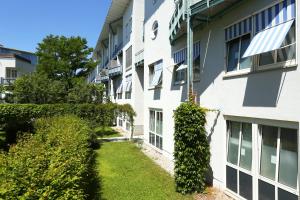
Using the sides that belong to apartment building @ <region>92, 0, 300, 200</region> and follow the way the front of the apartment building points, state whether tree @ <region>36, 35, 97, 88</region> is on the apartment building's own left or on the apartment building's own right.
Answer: on the apartment building's own right

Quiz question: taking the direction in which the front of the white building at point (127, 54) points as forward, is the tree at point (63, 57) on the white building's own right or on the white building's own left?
on the white building's own right

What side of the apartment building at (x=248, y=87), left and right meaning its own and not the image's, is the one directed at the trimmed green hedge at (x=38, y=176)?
front

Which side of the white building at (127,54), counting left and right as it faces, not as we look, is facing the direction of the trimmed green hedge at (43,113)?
front

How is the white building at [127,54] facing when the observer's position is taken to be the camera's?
facing the viewer and to the left of the viewer
